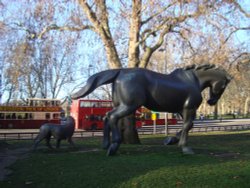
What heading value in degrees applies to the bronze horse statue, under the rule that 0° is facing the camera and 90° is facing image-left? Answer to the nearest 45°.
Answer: approximately 270°

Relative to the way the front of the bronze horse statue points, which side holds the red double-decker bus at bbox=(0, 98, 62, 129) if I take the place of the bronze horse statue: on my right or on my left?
on my left
